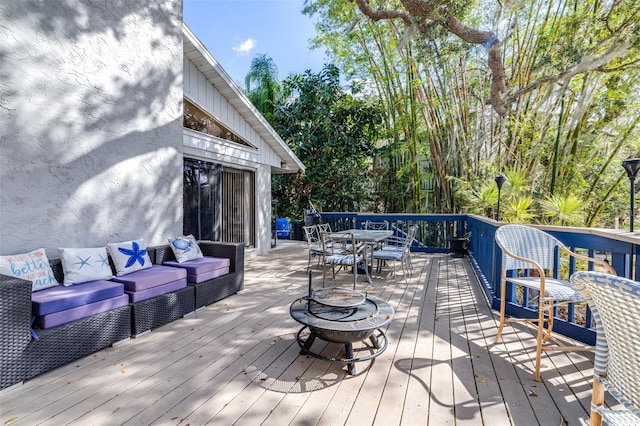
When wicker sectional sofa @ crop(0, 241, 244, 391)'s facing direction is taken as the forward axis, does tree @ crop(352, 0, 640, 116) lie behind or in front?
in front

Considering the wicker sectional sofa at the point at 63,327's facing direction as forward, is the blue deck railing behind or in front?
in front

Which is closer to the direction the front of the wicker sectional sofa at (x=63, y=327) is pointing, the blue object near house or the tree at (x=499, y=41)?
the tree

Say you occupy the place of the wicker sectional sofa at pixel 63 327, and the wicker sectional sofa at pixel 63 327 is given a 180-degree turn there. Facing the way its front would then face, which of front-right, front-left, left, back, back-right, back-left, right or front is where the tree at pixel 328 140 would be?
right

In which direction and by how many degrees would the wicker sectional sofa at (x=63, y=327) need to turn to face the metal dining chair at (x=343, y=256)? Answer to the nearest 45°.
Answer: approximately 45° to its left

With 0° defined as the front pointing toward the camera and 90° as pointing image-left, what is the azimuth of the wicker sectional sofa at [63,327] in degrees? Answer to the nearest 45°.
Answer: approximately 315°

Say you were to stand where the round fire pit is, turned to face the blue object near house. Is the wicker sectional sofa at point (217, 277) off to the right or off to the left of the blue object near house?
left
